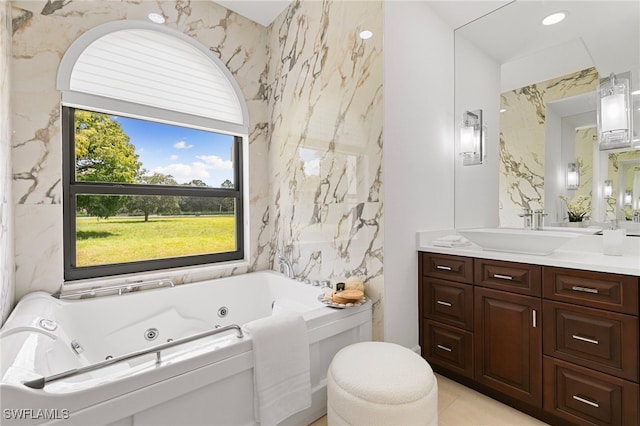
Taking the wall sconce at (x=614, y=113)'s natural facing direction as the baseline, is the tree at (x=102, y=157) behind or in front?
in front

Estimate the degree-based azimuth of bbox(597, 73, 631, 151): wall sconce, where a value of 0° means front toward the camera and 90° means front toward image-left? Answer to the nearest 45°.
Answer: approximately 45°

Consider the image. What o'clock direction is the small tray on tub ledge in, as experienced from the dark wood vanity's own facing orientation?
The small tray on tub ledge is roughly at 1 o'clock from the dark wood vanity.

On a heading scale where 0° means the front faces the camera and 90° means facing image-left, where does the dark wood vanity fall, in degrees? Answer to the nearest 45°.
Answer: approximately 45°

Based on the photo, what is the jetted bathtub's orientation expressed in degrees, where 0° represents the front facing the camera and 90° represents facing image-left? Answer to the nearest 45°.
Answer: approximately 315°

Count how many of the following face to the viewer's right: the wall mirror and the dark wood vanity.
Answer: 0

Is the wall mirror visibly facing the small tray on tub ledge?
yes
